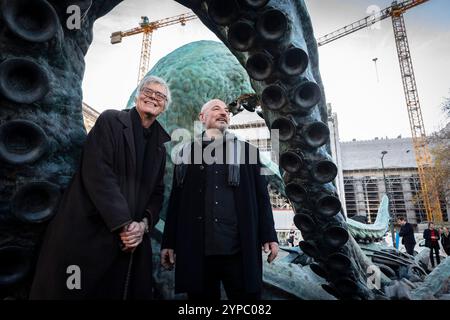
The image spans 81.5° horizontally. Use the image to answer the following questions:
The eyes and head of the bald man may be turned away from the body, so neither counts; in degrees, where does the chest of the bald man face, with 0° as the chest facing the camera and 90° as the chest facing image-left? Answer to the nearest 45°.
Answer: approximately 0°

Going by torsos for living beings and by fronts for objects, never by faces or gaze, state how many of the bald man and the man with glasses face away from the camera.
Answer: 0

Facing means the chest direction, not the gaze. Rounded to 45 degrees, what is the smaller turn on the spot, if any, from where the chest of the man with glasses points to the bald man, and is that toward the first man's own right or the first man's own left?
approximately 45° to the first man's own left

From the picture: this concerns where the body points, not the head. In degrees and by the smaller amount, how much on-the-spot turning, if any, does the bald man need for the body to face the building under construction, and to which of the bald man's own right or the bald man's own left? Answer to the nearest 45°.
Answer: approximately 135° to the bald man's own left

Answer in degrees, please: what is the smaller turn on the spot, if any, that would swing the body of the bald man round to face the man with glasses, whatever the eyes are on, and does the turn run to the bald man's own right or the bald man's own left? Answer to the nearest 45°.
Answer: approximately 45° to the bald man's own right

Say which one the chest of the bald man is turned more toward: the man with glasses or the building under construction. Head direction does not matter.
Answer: the man with glasses

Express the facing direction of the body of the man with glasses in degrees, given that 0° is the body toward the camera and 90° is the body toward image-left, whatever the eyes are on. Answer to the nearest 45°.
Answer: approximately 315°
